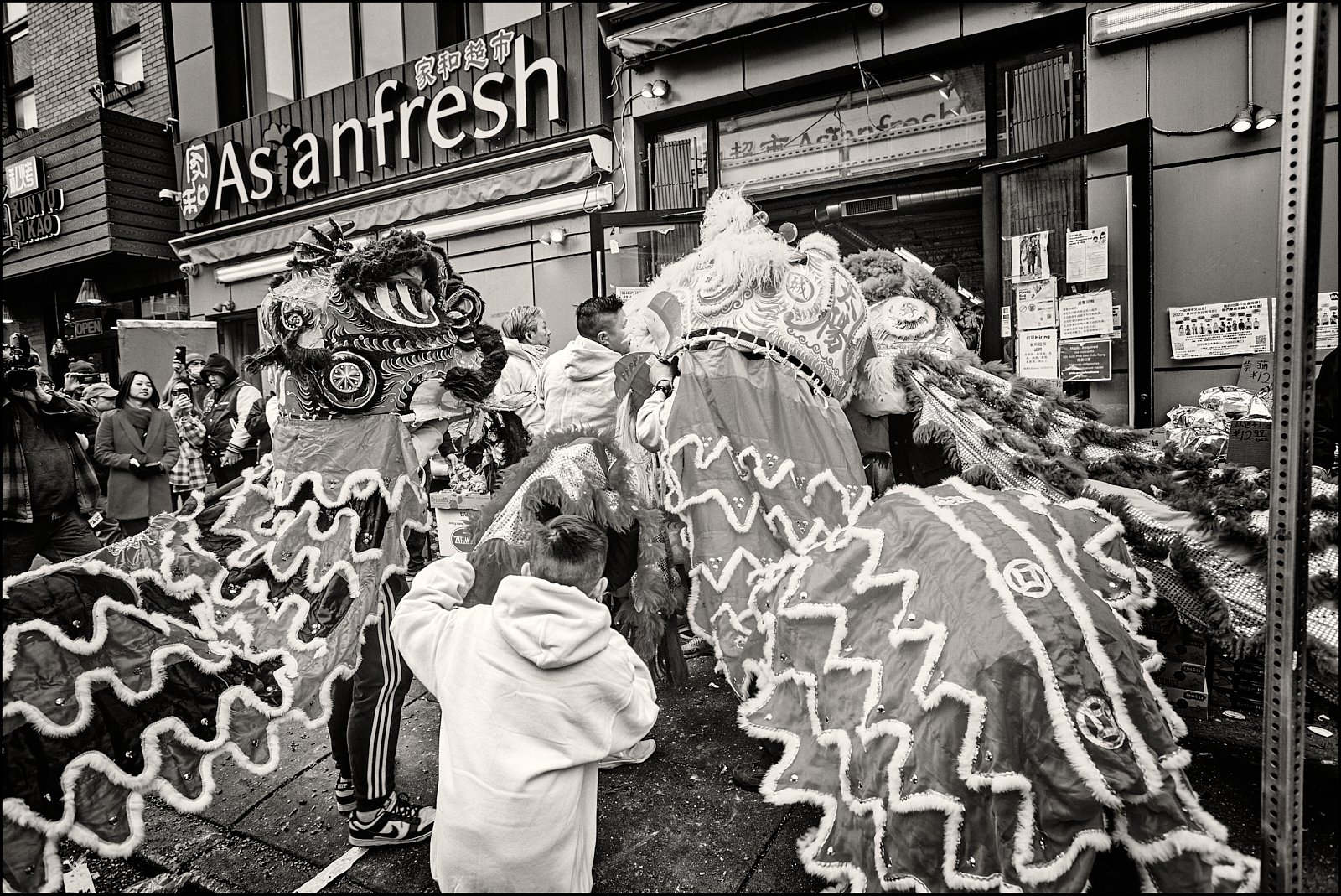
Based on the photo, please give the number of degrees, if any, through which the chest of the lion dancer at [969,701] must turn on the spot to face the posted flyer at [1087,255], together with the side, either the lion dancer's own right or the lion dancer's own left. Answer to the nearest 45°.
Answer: approximately 45° to the lion dancer's own right

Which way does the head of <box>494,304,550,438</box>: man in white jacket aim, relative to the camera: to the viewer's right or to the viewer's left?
to the viewer's right

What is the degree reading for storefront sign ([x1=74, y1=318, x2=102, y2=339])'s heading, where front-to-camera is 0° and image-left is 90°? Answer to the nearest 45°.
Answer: approximately 0°

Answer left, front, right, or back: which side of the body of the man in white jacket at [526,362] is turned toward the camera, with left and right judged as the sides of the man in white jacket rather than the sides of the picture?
right

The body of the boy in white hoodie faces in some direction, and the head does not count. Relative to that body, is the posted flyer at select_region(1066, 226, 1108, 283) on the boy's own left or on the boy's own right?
on the boy's own right

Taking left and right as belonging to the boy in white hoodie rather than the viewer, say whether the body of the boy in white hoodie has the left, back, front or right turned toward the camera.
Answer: back

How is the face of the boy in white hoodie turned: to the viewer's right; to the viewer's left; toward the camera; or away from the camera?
away from the camera

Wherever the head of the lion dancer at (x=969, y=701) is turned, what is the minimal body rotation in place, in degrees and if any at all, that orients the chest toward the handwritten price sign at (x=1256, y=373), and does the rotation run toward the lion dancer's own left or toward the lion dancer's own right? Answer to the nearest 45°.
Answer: approximately 90° to the lion dancer's own right

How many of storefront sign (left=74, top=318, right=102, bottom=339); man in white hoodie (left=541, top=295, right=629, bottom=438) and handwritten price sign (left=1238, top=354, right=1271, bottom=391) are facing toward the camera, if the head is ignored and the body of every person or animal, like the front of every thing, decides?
2

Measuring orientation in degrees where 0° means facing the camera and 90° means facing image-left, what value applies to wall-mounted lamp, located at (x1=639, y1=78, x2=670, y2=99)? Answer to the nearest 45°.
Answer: approximately 45°

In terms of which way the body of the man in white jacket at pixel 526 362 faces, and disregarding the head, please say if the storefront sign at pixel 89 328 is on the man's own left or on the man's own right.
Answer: on the man's own left
